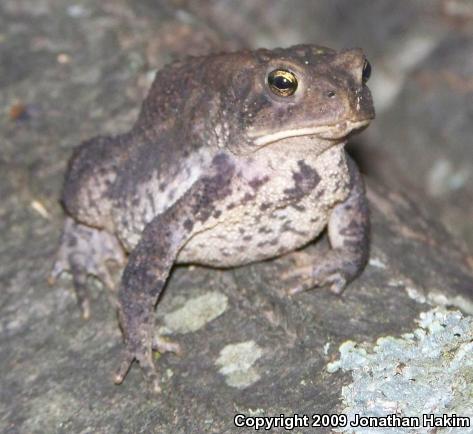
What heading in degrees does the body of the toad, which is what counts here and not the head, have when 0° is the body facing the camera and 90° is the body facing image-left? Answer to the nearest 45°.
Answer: approximately 315°
